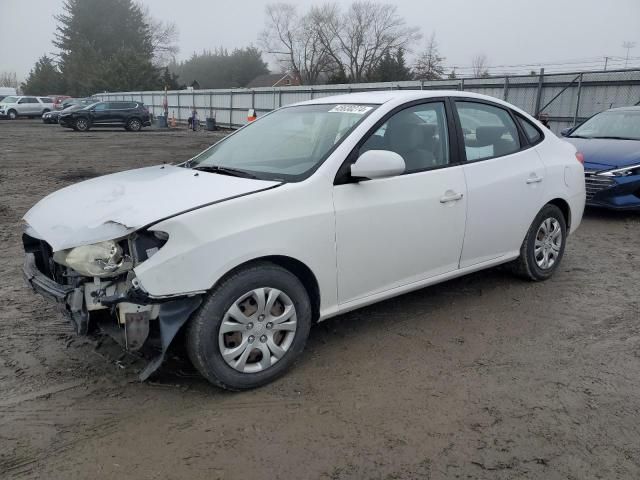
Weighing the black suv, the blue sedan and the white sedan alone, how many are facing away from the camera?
0

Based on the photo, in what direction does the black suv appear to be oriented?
to the viewer's left

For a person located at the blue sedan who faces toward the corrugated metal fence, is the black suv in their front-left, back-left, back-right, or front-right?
front-left

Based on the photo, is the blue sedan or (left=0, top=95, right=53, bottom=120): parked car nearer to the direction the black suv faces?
the parked car

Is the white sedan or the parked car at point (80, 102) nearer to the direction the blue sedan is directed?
the white sedan

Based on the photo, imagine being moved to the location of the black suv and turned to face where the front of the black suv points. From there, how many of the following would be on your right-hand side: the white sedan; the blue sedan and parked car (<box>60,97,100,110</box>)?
1

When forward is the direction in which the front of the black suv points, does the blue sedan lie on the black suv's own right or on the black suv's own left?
on the black suv's own left

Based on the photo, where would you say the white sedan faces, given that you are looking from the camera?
facing the viewer and to the left of the viewer

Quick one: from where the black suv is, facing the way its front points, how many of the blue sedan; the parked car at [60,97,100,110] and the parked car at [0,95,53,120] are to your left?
1

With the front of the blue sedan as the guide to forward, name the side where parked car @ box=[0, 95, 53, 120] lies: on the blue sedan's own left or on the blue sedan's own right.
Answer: on the blue sedan's own right

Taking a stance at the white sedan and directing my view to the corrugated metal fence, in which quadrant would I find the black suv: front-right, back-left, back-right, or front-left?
front-left

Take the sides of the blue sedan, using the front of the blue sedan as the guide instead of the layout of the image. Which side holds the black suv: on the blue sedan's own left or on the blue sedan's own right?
on the blue sedan's own right

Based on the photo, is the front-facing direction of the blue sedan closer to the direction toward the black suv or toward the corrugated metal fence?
the black suv

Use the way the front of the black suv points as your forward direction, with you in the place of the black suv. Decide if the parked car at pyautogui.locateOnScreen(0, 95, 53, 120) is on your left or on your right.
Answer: on your right
